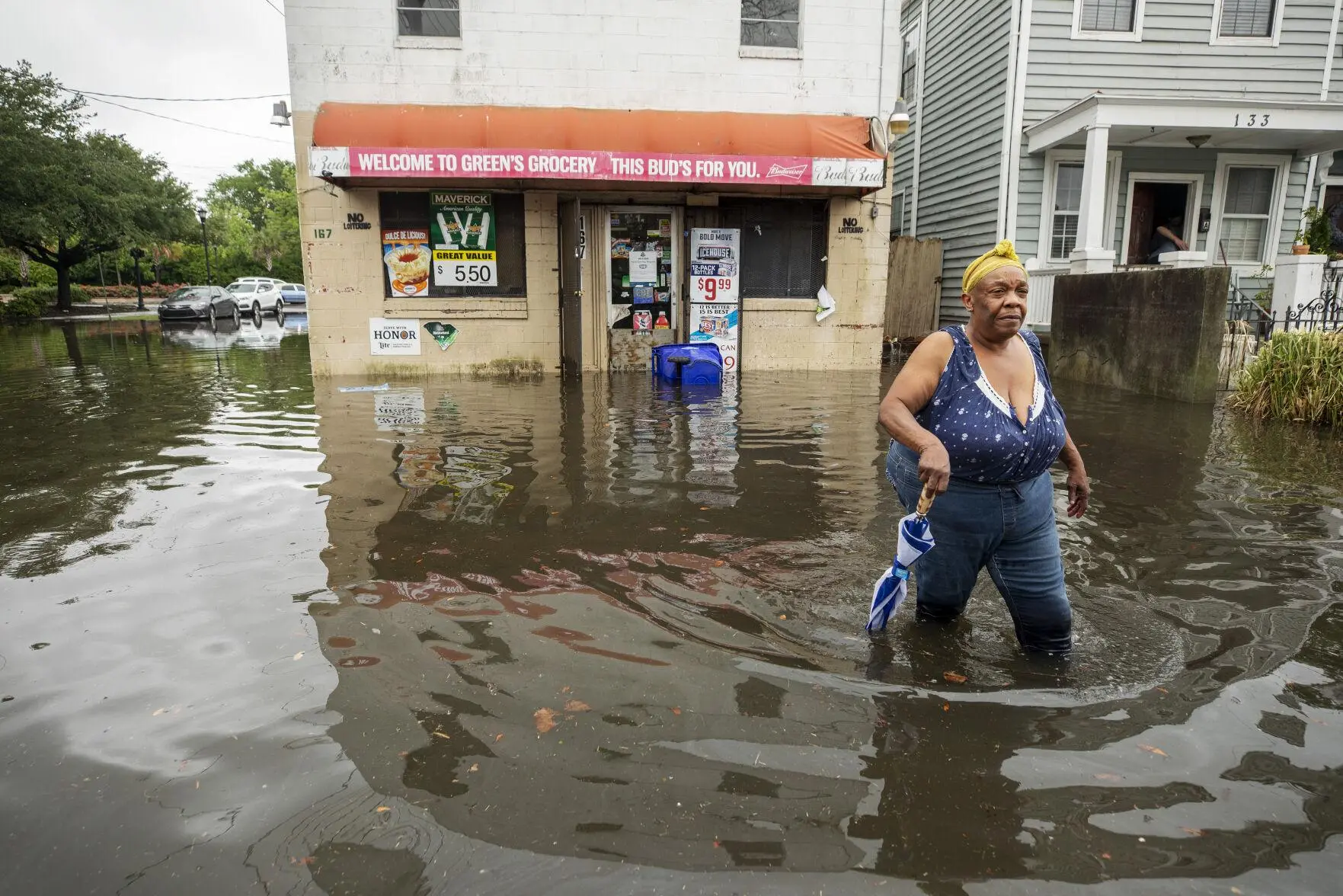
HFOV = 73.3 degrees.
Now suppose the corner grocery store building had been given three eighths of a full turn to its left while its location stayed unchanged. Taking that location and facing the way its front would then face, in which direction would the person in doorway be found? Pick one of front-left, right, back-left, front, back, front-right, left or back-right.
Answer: front-right

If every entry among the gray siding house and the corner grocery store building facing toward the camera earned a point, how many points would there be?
2

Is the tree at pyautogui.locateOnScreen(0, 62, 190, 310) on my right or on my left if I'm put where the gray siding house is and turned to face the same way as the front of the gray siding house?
on my right

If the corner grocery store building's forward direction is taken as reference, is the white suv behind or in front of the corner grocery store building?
behind

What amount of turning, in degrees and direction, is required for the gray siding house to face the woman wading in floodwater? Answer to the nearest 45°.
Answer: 0° — it already faces them

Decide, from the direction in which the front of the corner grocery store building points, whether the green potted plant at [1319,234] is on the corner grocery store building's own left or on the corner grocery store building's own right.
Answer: on the corner grocery store building's own left

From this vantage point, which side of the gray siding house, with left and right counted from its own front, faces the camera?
front

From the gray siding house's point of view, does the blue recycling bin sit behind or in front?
in front

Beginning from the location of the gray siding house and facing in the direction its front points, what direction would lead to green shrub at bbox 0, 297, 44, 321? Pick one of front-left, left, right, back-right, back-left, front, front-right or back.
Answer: right

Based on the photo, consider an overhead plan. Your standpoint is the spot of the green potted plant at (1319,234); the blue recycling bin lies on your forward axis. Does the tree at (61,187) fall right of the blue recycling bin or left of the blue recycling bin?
right

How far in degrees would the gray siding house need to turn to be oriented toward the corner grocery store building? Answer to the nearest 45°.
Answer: approximately 45° to its right

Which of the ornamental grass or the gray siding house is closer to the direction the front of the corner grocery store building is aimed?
the ornamental grass

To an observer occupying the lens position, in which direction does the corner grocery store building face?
facing the viewer

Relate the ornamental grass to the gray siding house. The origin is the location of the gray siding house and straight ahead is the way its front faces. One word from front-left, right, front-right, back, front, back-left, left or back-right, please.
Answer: front

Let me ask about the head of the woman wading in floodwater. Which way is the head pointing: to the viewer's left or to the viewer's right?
to the viewer's right

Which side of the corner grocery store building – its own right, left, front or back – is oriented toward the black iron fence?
left

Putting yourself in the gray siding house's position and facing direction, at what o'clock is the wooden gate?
The wooden gate is roughly at 3 o'clock from the gray siding house.
